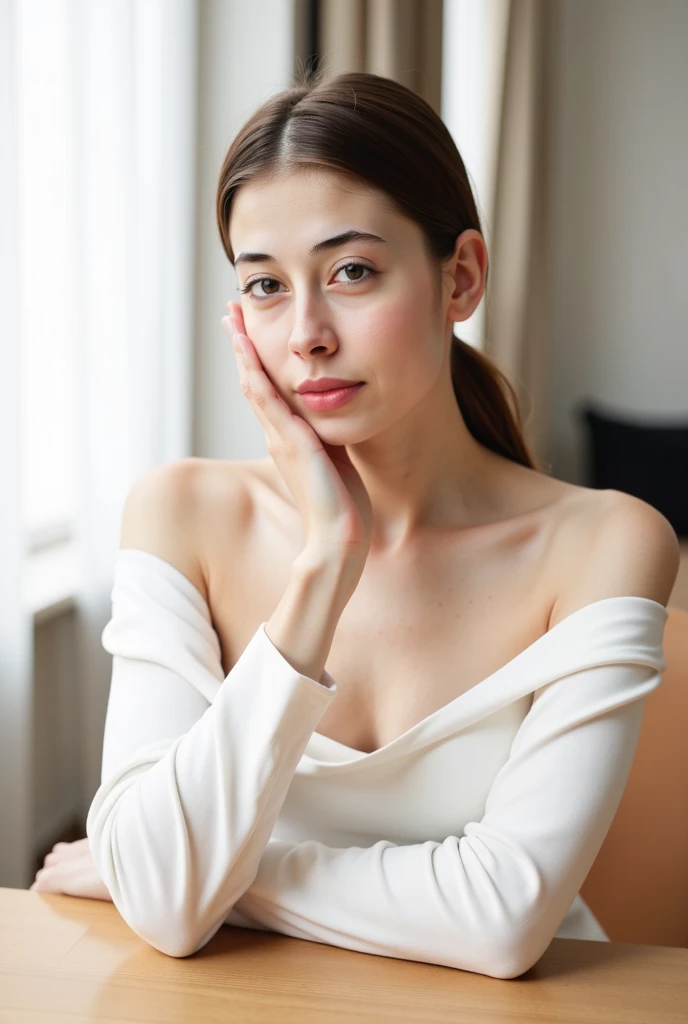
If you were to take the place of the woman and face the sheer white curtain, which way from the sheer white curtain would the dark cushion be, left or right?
right

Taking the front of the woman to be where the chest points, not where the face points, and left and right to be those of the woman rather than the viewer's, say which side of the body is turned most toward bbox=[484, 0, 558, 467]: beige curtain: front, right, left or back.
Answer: back

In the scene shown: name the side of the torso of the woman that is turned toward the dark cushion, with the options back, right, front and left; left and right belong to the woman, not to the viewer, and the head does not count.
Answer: back

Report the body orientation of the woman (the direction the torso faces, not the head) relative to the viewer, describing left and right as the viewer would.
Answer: facing the viewer

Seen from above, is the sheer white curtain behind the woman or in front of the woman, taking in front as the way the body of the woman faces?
behind
